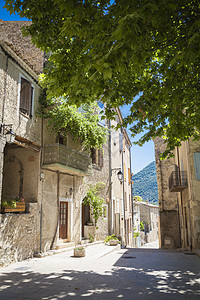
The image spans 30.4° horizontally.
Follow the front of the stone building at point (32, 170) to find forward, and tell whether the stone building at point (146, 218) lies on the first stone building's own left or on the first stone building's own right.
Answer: on the first stone building's own left

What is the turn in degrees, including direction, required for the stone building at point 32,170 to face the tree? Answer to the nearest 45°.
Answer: approximately 45° to its right

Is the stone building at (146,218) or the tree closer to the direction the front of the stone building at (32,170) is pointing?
the tree

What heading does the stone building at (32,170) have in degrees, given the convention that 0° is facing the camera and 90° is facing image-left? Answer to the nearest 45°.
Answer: approximately 315°

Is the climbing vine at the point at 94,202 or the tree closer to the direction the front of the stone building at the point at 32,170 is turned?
the tree
